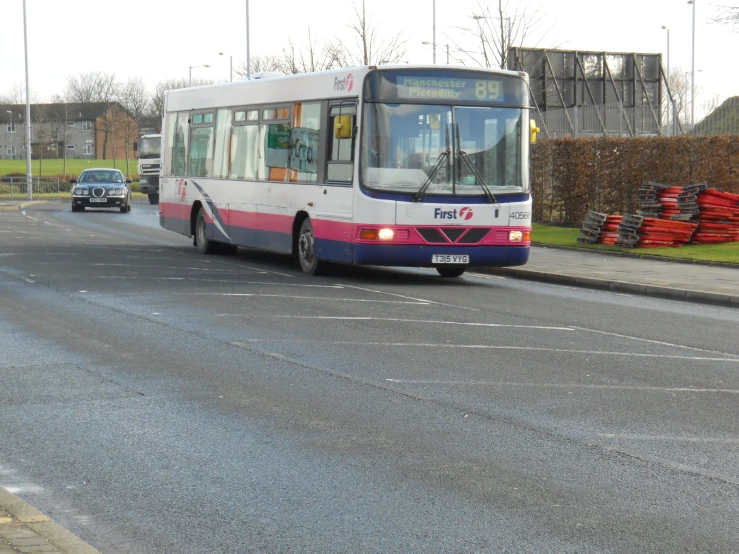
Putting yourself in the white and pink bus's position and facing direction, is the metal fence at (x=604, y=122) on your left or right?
on your left

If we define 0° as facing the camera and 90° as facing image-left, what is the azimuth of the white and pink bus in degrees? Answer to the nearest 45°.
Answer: approximately 315°
